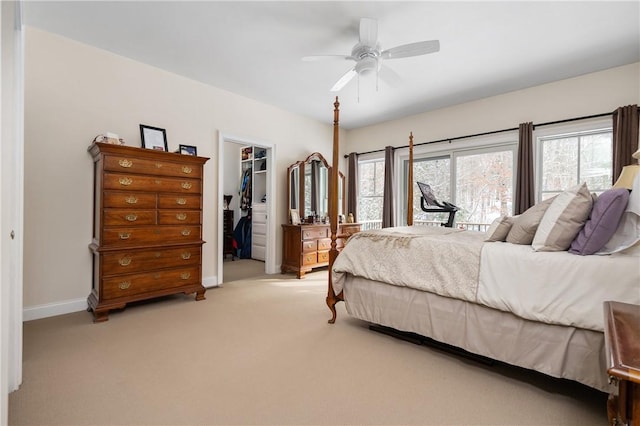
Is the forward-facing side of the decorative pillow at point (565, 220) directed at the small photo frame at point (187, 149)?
yes

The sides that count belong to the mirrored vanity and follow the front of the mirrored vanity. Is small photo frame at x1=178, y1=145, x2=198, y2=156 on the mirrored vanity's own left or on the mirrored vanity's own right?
on the mirrored vanity's own right

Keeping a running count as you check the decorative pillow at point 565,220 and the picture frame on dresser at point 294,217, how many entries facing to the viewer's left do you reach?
1

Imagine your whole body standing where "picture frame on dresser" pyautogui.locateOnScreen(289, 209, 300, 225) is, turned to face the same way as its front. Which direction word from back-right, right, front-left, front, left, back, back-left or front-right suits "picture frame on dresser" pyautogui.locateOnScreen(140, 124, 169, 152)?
right

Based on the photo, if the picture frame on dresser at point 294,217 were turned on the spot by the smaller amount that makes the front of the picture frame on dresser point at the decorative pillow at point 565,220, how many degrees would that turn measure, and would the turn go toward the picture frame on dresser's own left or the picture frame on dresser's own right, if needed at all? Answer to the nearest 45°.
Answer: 0° — it already faces it

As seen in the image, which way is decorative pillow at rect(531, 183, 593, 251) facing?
to the viewer's left

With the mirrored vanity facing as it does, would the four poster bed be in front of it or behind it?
in front

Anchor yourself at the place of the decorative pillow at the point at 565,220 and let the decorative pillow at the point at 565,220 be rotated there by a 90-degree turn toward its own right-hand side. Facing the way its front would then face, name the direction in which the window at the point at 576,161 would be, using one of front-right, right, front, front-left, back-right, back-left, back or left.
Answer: front

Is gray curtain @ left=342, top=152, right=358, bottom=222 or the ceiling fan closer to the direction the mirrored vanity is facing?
the ceiling fan

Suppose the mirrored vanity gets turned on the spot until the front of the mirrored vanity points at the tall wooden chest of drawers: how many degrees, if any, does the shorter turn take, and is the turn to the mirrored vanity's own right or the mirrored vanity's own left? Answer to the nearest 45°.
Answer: approximately 90° to the mirrored vanity's own right

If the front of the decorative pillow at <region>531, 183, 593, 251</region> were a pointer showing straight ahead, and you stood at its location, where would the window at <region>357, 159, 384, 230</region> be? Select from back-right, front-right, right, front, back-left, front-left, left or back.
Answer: front-right

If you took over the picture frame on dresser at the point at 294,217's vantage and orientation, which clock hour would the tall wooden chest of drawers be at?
The tall wooden chest of drawers is roughly at 3 o'clock from the picture frame on dresser.

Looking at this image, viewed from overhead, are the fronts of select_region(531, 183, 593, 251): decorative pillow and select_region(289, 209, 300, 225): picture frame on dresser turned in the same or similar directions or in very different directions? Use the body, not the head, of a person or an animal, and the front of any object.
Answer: very different directions

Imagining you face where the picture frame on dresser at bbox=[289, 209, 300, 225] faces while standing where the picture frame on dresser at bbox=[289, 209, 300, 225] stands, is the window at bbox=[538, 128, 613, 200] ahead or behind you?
ahead
